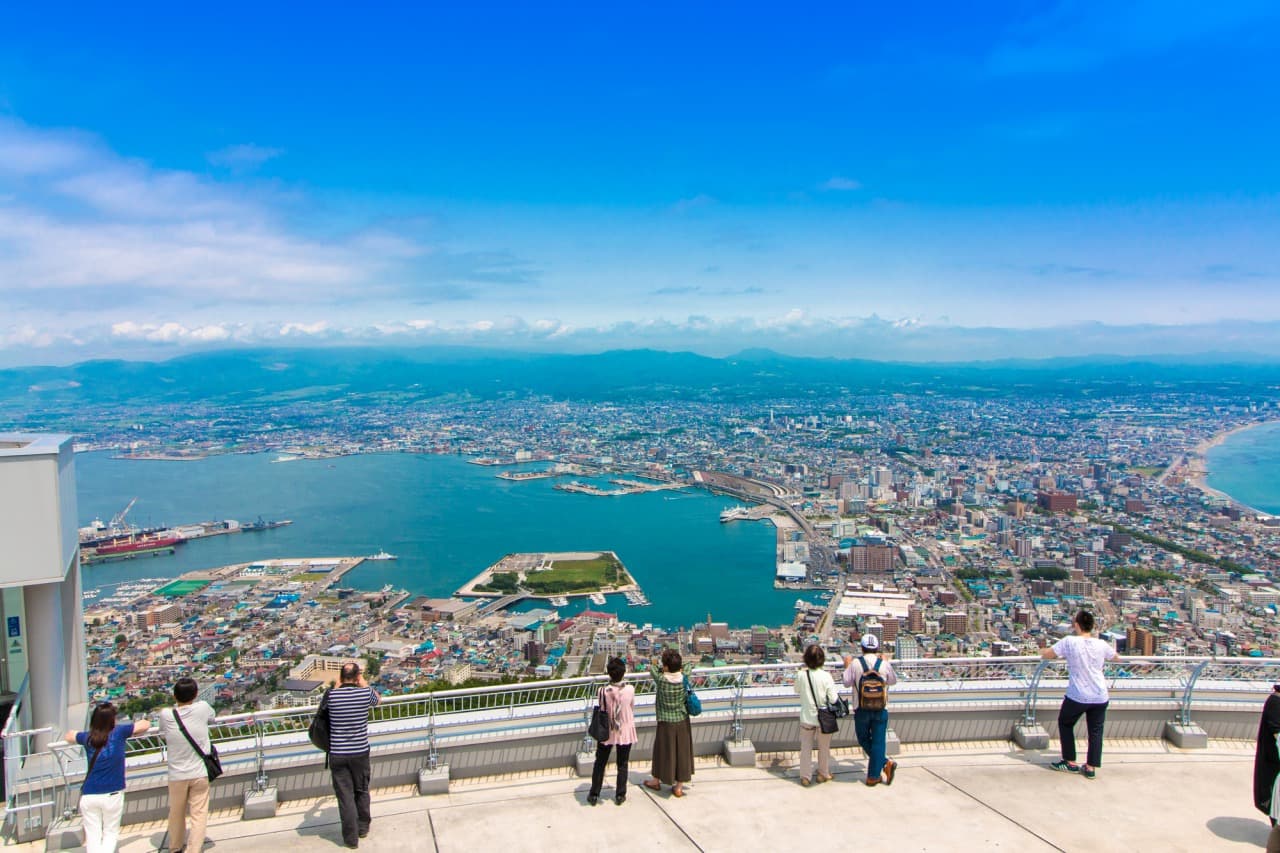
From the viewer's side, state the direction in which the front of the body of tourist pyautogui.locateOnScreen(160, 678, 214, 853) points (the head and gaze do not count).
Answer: away from the camera

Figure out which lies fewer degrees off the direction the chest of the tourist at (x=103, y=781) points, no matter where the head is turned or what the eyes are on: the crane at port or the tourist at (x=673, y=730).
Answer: the crane at port

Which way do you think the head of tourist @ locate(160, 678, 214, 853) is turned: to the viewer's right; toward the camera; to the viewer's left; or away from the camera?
away from the camera

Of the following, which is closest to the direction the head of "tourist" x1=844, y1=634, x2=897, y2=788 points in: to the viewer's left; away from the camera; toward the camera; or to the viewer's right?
away from the camera

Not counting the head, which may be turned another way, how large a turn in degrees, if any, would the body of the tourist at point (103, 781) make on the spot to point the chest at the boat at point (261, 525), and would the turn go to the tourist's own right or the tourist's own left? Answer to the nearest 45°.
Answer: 0° — they already face it

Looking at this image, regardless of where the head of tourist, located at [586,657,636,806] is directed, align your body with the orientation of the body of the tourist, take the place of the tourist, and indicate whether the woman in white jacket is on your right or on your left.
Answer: on your right

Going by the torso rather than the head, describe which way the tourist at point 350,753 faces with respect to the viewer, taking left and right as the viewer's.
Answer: facing away from the viewer

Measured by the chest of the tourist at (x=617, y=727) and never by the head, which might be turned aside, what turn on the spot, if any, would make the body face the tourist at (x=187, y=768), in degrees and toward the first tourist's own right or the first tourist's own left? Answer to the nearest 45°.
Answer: approximately 90° to the first tourist's own left

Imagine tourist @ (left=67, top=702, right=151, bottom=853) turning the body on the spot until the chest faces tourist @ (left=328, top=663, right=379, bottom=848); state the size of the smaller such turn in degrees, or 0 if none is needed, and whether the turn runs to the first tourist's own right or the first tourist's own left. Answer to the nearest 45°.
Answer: approximately 90° to the first tourist's own right

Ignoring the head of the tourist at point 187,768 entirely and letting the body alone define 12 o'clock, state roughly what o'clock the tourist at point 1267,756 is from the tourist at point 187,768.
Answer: the tourist at point 1267,756 is roughly at 4 o'clock from the tourist at point 187,768.

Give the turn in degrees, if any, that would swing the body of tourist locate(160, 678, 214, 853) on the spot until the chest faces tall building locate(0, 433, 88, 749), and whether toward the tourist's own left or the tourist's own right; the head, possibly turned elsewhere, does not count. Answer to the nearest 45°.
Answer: approximately 45° to the tourist's own left

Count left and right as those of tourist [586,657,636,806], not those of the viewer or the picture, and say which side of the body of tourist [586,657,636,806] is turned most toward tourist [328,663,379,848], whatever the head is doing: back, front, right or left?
left

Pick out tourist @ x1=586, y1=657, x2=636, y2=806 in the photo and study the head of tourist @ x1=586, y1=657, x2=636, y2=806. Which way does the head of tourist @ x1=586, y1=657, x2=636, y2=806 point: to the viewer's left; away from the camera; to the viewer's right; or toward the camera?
away from the camera

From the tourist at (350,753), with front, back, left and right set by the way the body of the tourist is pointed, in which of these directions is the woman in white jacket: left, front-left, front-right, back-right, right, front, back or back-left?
right

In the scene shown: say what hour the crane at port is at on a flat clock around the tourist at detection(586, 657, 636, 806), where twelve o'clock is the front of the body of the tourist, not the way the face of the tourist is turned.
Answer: The crane at port is roughly at 11 o'clock from the tourist.

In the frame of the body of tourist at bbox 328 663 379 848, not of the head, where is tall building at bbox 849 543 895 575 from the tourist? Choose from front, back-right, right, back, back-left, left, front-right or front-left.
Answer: front-right

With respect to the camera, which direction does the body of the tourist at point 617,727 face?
away from the camera

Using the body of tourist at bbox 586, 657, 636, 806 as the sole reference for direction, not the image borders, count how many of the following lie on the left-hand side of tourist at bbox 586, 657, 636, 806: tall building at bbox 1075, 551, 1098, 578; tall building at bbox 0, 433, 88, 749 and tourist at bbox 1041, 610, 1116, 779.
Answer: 1

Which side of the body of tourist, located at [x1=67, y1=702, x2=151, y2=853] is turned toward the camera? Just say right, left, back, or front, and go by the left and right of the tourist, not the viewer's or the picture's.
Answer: back

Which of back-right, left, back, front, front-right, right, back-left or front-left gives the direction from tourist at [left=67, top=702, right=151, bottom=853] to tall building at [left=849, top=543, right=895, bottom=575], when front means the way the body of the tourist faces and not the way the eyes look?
front-right
